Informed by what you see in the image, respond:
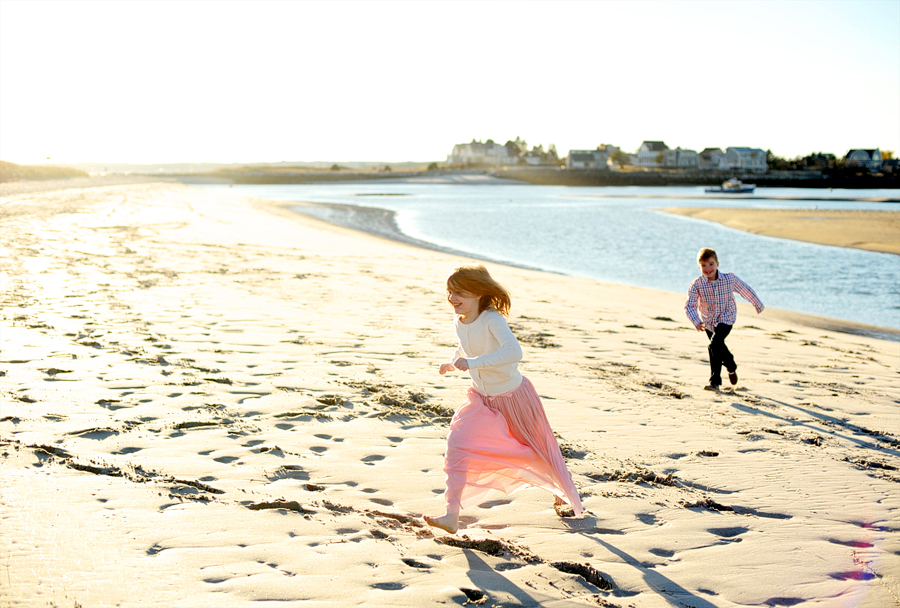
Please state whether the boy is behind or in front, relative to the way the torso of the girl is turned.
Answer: behind

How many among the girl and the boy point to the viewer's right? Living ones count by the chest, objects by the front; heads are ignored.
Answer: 0

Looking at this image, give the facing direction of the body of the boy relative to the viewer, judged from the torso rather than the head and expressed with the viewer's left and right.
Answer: facing the viewer

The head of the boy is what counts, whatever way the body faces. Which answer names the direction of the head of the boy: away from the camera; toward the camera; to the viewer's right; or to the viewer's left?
toward the camera

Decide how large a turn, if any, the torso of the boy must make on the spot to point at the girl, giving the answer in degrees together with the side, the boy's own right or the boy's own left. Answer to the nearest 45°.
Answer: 0° — they already face them

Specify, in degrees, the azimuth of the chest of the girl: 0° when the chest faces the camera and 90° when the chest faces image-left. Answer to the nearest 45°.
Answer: approximately 45°
